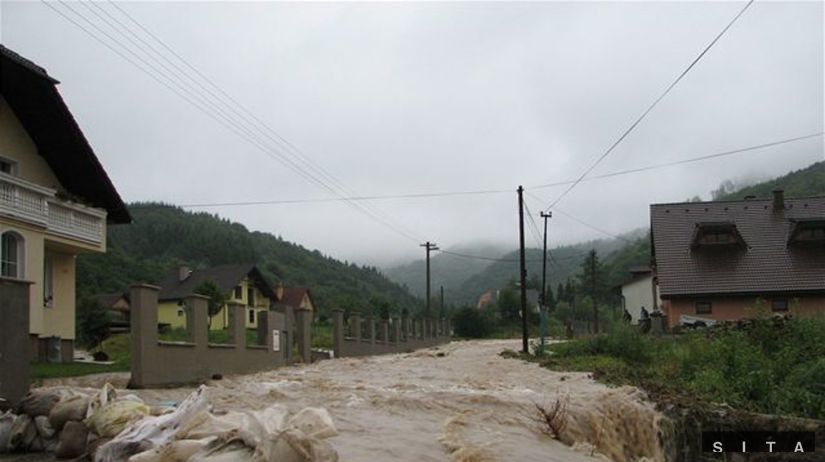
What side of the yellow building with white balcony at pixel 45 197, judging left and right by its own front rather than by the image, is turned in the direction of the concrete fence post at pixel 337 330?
left

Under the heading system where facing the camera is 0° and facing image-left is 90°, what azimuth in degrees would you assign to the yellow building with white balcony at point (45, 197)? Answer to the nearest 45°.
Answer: approximately 315°

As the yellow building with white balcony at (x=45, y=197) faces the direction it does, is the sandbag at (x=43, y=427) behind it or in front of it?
in front

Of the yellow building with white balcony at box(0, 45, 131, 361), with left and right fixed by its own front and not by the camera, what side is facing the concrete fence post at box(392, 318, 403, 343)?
left

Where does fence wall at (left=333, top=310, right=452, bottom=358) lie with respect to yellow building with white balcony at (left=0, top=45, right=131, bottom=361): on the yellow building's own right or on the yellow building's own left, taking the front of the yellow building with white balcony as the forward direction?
on the yellow building's own left

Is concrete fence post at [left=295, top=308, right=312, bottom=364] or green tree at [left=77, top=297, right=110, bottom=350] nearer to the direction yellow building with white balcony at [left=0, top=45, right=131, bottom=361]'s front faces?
the concrete fence post

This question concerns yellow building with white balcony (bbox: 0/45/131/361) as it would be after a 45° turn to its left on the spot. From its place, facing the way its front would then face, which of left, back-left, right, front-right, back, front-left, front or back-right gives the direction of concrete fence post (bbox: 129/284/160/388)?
right

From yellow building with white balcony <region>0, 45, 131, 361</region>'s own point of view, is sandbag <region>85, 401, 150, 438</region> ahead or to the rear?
ahead

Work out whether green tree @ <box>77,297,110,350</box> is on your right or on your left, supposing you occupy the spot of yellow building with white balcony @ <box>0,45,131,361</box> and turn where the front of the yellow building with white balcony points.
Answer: on your left

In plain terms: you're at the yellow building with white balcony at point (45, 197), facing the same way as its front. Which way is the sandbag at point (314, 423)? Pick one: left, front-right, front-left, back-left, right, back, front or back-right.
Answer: front-right

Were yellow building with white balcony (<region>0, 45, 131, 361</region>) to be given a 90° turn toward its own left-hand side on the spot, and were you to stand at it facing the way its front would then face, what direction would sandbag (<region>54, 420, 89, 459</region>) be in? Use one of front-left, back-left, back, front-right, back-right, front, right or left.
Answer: back-right

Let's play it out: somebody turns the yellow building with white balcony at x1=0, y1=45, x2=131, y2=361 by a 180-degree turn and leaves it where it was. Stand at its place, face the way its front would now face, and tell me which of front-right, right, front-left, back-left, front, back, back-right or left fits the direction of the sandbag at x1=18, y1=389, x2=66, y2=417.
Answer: back-left

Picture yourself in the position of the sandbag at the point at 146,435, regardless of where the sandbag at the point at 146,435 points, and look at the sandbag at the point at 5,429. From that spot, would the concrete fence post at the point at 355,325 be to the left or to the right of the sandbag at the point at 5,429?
right
